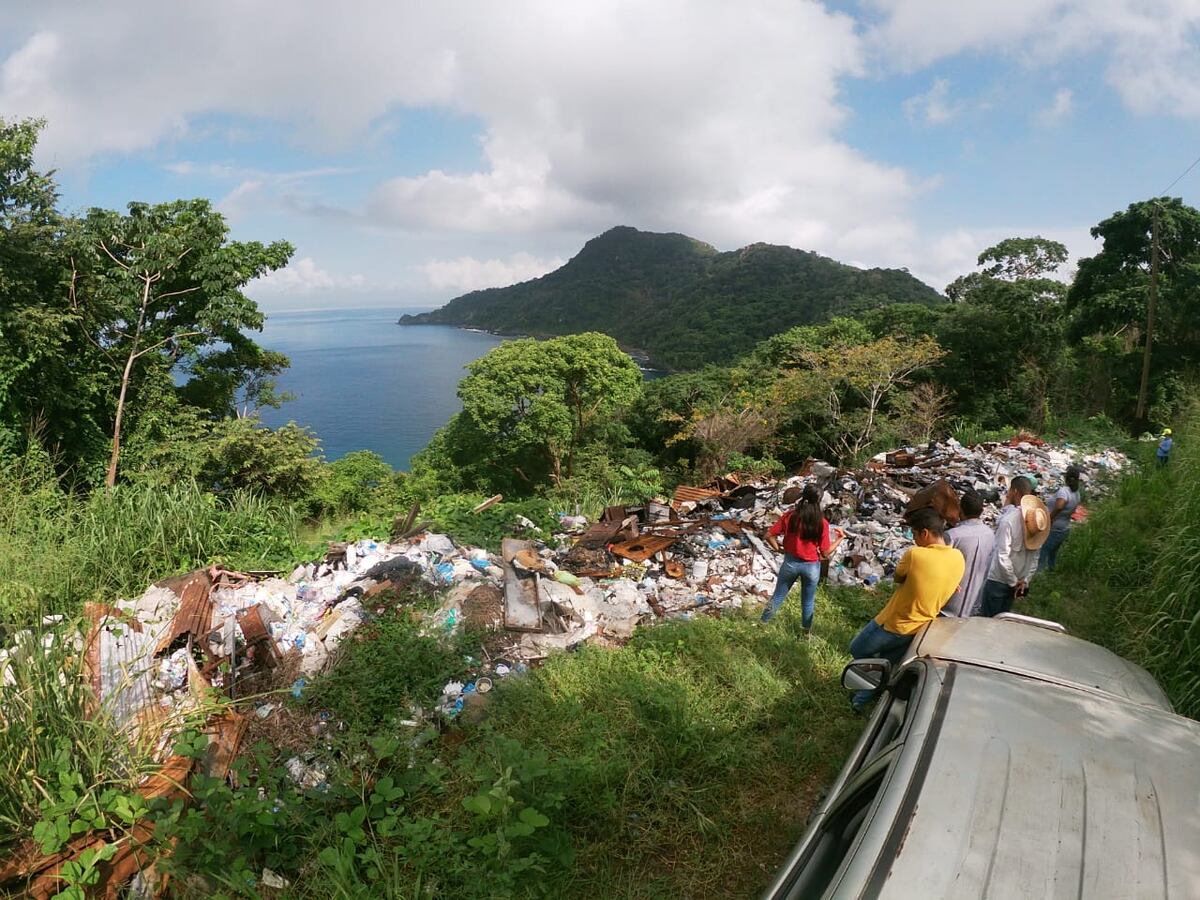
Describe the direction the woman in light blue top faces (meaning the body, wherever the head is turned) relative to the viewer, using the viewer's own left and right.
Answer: facing away from the viewer and to the left of the viewer

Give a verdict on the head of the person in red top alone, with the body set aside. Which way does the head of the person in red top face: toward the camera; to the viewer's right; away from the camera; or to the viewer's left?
away from the camera

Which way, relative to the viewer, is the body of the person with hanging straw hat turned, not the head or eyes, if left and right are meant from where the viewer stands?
facing away from the viewer and to the left of the viewer

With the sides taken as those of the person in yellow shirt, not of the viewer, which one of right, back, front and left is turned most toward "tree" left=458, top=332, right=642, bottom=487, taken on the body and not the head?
front

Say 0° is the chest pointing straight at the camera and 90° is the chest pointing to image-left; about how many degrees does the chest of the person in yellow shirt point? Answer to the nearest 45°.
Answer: approximately 135°

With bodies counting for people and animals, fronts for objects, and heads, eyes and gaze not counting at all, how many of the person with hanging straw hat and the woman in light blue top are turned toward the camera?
0

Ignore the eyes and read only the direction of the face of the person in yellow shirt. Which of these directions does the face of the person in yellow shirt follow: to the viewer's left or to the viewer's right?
to the viewer's left

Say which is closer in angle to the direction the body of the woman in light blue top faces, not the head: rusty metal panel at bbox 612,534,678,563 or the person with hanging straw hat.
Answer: the rusty metal panel

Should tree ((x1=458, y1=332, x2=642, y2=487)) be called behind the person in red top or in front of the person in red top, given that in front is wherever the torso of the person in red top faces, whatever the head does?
in front

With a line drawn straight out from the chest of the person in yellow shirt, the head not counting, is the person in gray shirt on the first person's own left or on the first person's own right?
on the first person's own right

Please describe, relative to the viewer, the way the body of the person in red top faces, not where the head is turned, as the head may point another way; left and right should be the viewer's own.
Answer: facing away from the viewer
